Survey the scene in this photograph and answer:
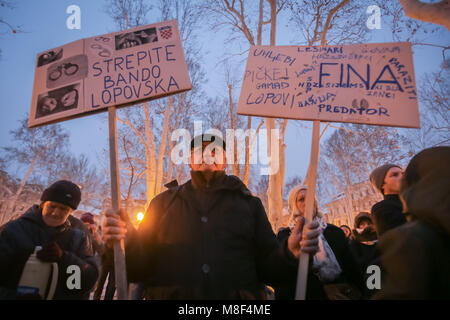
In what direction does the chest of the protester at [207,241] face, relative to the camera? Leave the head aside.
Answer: toward the camera

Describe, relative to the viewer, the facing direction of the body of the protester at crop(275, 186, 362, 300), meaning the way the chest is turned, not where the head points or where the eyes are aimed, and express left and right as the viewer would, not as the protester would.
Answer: facing the viewer and to the left of the viewer

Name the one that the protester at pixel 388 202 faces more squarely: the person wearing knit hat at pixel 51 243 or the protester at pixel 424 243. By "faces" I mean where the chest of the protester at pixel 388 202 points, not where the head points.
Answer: the protester

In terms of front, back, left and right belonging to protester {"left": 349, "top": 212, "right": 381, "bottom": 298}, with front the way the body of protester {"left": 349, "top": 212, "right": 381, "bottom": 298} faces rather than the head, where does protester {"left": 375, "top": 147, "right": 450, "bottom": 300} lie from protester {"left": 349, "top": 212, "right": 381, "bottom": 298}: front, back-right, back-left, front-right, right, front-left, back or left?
front

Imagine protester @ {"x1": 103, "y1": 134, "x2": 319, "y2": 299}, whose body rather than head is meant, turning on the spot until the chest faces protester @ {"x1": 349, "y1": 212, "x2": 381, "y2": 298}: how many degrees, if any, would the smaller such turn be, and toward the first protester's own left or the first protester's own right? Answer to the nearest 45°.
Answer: approximately 135° to the first protester's own left

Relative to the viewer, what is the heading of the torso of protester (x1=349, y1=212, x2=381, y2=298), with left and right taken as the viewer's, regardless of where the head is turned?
facing the viewer

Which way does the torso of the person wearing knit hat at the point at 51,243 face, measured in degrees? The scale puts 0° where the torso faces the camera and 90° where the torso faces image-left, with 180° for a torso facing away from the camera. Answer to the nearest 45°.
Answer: approximately 0°
